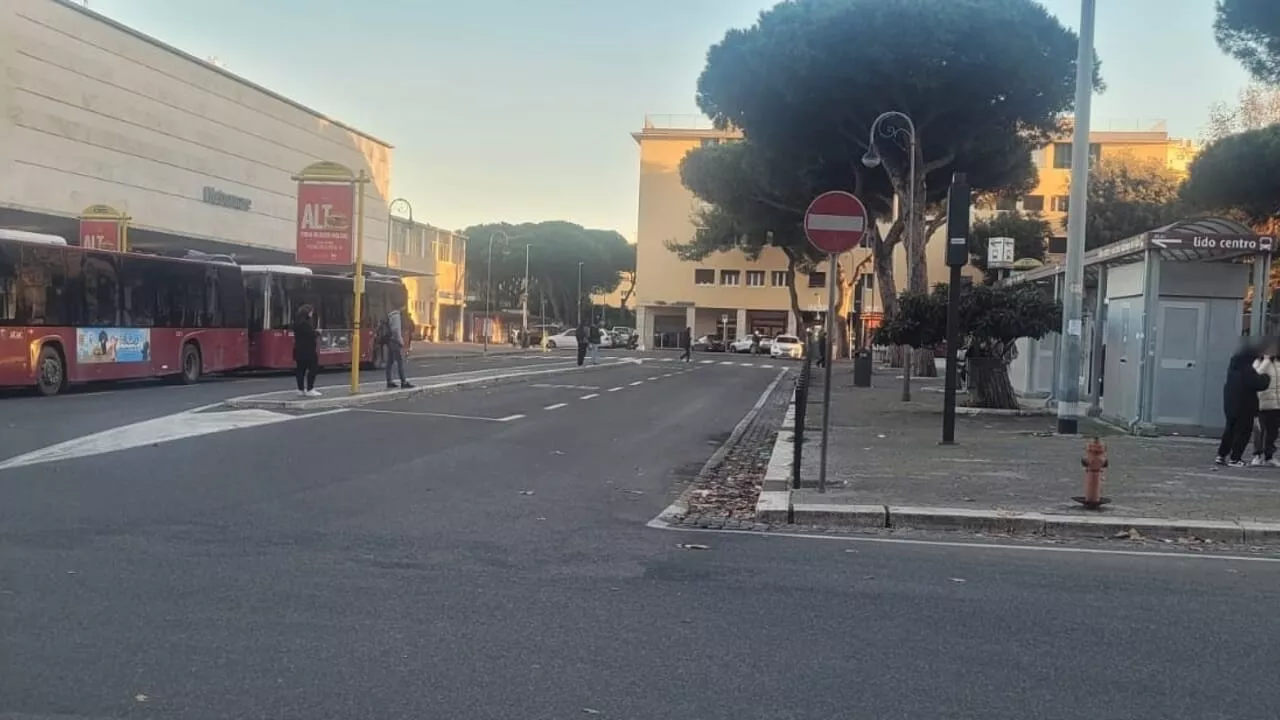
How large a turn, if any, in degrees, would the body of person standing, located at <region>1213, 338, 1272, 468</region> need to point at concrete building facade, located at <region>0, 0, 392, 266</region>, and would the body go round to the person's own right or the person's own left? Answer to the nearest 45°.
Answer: approximately 180°

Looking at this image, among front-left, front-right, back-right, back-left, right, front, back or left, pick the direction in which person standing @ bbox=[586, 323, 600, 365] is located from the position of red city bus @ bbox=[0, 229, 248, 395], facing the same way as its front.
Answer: back

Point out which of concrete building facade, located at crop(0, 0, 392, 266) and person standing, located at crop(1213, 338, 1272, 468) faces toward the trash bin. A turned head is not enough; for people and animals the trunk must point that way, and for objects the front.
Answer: the concrete building facade

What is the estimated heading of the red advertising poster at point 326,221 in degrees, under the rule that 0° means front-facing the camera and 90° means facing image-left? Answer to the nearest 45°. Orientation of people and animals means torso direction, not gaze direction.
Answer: approximately 0°

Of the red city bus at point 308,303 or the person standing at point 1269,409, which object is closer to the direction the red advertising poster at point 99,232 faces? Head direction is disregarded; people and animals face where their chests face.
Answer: the person standing

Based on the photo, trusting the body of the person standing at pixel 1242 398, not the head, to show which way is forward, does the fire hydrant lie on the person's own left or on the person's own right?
on the person's own right

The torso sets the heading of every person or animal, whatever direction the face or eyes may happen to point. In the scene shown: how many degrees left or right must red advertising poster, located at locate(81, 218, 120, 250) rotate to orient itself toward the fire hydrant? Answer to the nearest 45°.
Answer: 0° — it already faces it

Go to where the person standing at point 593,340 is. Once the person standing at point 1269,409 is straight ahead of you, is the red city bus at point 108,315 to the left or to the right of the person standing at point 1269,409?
right
